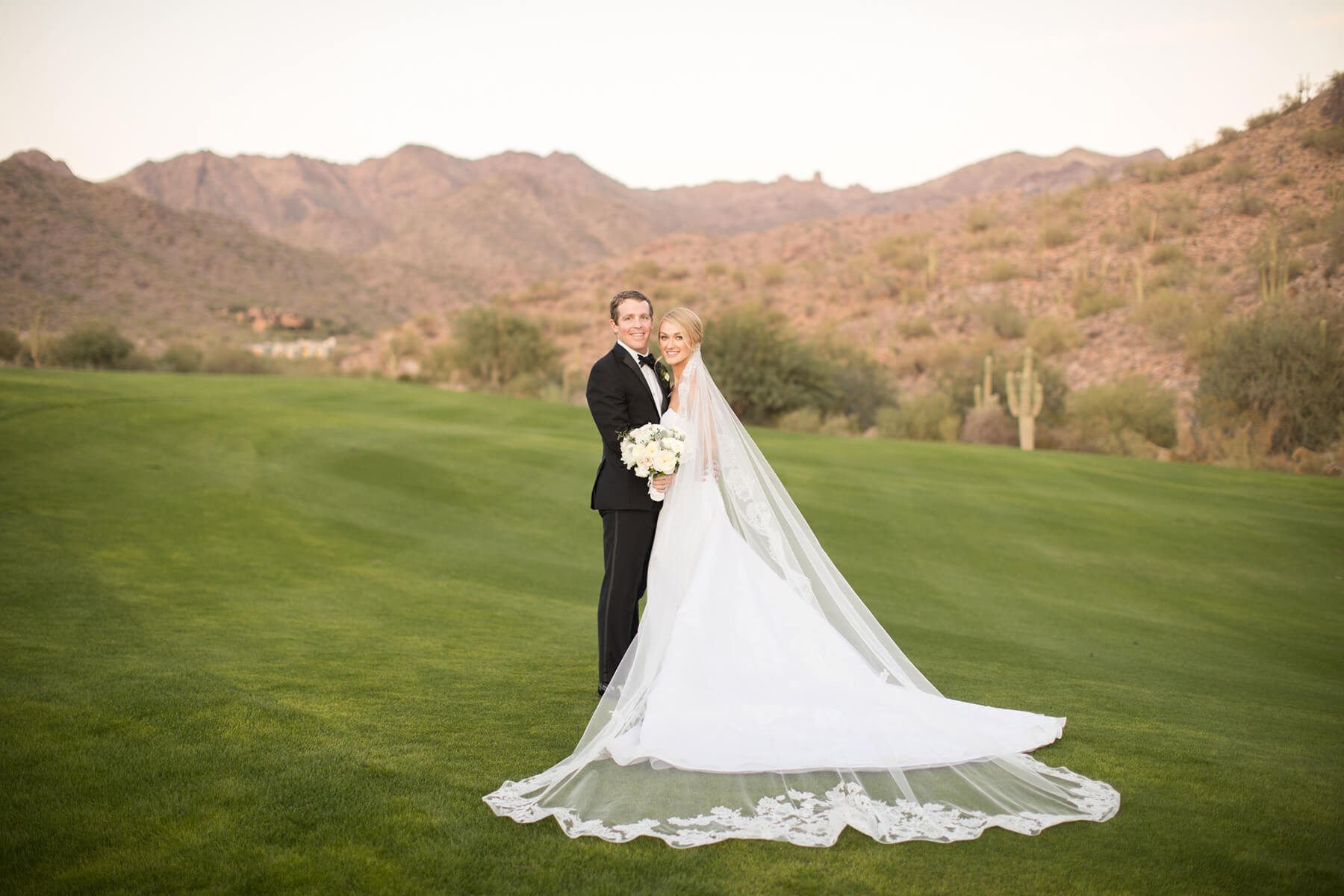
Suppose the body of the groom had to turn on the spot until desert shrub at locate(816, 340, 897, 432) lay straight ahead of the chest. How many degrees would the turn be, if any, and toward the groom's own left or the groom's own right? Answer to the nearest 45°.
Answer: approximately 135° to the groom's own left

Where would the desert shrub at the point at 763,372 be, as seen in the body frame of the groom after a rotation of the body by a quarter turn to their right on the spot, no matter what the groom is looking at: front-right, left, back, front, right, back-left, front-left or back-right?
back-right

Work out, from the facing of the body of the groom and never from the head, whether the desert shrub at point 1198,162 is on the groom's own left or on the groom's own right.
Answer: on the groom's own left

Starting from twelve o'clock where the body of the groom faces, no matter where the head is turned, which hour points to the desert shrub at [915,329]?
The desert shrub is roughly at 8 o'clock from the groom.

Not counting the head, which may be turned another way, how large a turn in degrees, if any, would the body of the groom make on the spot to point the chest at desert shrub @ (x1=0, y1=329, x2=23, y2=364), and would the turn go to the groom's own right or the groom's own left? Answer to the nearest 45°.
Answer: approximately 180°

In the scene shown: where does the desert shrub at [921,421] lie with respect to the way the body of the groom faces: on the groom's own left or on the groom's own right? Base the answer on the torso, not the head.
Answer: on the groom's own left

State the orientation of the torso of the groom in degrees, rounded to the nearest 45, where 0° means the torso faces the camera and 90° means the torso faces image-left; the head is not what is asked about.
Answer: approximately 315°

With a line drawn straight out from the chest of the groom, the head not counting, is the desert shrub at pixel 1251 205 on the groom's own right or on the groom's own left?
on the groom's own left
